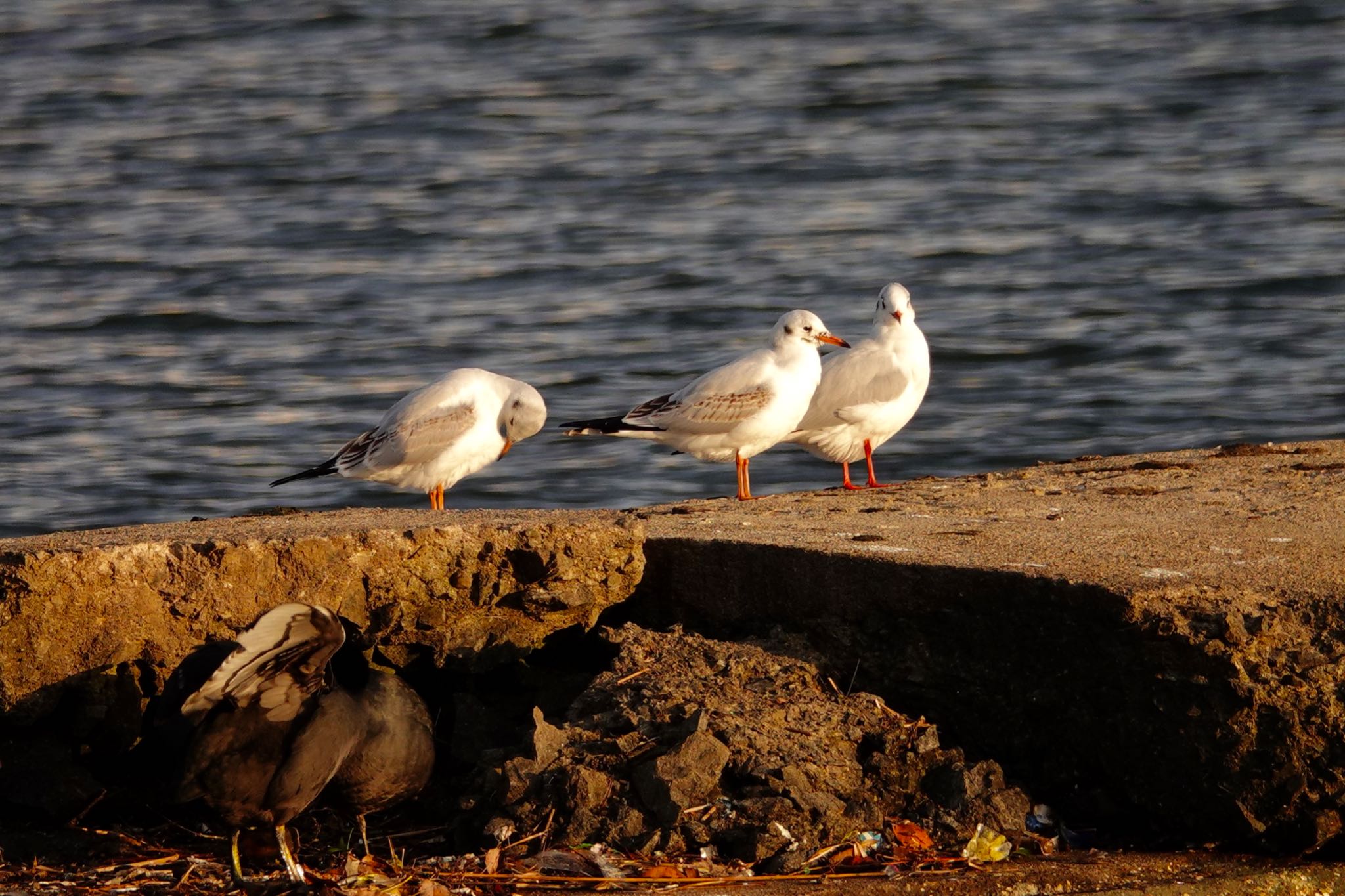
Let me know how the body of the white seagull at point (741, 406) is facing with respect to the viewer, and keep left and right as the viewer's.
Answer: facing to the right of the viewer

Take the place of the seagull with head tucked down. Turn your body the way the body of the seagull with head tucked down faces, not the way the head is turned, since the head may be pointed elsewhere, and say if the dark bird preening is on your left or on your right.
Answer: on your right

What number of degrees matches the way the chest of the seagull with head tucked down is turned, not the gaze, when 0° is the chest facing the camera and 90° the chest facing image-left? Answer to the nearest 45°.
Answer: approximately 270°

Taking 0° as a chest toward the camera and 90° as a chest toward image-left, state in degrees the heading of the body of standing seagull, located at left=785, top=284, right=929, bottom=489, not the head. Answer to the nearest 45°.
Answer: approximately 315°

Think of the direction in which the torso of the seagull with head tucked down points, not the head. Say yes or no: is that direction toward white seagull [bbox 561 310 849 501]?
yes

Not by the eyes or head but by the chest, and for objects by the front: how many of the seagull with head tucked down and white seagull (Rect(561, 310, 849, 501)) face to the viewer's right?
2

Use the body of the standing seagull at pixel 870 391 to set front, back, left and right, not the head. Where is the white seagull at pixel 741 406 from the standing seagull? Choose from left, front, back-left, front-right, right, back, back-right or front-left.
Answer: right

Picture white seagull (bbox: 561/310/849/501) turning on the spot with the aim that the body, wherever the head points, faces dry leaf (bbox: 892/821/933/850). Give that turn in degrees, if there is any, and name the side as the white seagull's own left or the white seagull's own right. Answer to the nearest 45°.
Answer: approximately 90° to the white seagull's own right
